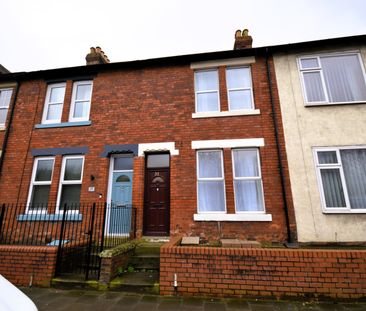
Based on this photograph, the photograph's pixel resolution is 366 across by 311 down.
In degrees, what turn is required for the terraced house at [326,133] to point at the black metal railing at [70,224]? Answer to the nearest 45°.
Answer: approximately 45° to its right

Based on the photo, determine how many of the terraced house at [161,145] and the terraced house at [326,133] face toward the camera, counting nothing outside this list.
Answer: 2

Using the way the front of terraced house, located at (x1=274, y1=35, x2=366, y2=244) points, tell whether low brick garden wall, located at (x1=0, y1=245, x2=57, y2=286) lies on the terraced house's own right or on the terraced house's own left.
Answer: on the terraced house's own right

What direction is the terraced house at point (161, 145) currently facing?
toward the camera

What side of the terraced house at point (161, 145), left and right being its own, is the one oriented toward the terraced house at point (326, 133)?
left

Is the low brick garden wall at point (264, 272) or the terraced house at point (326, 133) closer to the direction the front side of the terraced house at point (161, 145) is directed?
the low brick garden wall
